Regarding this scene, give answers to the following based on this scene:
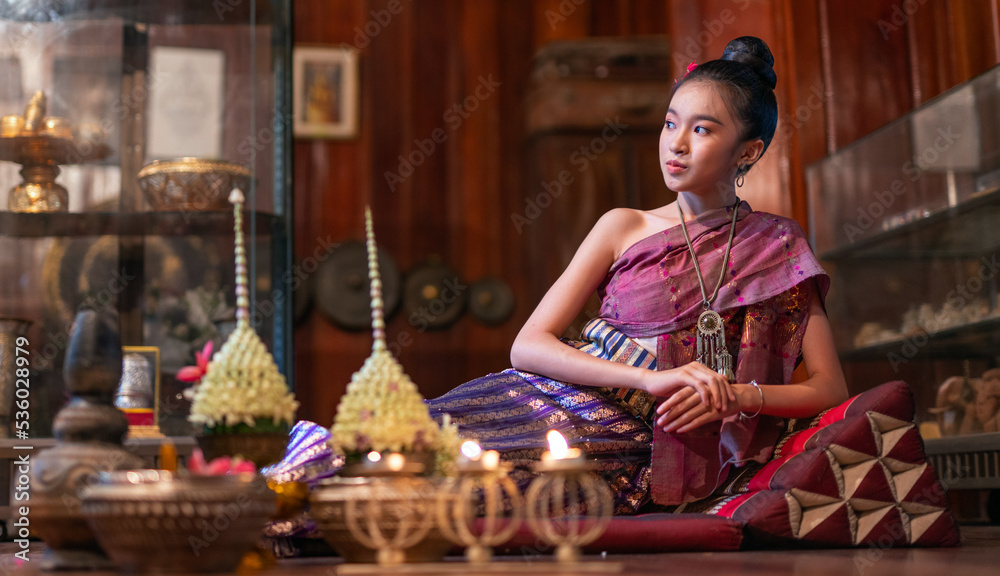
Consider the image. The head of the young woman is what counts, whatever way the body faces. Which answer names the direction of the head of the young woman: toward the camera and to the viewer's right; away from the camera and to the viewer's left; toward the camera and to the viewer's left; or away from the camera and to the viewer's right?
toward the camera and to the viewer's left

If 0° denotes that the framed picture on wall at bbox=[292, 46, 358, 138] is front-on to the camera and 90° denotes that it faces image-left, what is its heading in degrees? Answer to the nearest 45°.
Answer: approximately 0°

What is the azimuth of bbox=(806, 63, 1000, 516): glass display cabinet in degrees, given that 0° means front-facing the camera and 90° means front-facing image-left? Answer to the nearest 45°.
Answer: approximately 45°

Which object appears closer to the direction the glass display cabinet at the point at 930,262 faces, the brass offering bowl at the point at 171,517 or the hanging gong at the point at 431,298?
the brass offering bowl

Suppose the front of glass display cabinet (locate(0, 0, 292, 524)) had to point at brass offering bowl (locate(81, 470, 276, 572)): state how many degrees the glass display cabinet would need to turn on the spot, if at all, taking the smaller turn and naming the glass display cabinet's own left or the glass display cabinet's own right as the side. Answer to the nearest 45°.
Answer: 0° — it already faces it

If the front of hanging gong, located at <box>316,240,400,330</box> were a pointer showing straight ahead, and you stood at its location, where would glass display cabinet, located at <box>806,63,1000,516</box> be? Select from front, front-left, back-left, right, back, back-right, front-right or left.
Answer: front-left

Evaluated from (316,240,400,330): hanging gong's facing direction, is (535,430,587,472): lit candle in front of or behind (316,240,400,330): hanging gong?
in front

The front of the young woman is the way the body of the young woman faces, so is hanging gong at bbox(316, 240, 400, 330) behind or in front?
behind

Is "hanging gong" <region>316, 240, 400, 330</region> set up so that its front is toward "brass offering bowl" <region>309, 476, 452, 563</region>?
yes

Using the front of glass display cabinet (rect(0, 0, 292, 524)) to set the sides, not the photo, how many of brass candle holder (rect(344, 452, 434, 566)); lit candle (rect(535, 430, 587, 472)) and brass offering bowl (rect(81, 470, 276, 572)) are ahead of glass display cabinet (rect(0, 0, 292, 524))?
3

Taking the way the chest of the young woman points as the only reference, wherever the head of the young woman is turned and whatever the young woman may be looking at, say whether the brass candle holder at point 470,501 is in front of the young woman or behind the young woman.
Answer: in front
